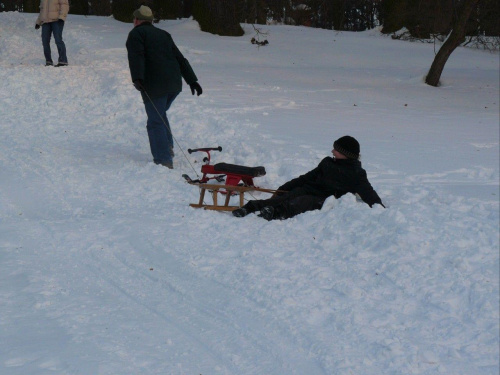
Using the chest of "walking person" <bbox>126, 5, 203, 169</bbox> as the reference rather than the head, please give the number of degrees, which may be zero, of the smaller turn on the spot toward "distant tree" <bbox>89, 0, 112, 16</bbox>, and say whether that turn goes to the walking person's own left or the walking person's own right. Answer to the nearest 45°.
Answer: approximately 45° to the walking person's own right

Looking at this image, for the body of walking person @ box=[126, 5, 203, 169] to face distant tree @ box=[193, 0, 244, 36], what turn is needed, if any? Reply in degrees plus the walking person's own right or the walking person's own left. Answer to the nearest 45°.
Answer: approximately 45° to the walking person's own right

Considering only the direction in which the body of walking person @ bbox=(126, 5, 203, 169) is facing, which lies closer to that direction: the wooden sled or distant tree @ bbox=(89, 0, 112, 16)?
the distant tree

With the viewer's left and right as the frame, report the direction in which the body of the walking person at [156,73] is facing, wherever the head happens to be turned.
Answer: facing away from the viewer and to the left of the viewer

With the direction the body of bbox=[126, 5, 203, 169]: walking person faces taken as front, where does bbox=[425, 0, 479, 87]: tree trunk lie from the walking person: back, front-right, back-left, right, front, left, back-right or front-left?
right

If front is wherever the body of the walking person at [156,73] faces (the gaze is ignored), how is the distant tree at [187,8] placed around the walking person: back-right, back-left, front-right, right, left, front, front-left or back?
front-right

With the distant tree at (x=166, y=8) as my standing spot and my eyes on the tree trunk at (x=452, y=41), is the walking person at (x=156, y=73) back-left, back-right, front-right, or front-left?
front-right

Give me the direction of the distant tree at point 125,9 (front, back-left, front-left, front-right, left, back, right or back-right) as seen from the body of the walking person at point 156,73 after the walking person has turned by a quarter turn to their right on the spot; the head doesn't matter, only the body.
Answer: front-left

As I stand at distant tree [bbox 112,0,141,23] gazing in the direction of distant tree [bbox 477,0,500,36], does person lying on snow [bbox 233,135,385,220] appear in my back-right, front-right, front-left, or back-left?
front-right

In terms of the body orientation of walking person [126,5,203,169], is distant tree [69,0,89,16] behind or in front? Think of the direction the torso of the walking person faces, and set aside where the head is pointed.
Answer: in front
